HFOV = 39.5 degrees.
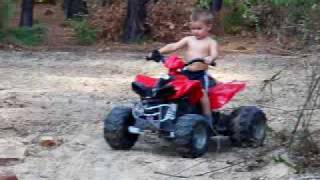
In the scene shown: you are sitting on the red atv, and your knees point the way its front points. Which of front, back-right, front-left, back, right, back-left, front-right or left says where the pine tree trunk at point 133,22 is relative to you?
back-right

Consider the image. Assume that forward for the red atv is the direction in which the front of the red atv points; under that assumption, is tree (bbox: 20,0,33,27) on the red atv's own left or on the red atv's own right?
on the red atv's own right

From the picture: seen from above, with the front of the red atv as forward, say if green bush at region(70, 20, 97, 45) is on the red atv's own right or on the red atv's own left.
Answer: on the red atv's own right

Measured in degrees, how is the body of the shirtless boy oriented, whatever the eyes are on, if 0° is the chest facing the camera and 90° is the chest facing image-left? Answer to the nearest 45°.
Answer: approximately 45°

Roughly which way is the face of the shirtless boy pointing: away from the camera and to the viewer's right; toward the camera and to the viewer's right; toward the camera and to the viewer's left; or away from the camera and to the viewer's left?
toward the camera and to the viewer's left
